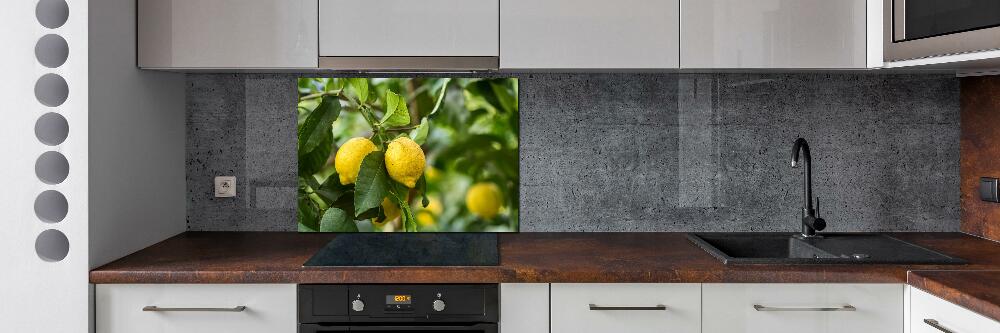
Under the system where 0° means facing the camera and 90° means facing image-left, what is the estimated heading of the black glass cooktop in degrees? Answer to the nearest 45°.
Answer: approximately 0°

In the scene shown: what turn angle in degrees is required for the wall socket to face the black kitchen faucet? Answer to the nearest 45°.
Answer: approximately 45° to its left

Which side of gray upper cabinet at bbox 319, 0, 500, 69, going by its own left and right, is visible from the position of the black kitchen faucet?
left

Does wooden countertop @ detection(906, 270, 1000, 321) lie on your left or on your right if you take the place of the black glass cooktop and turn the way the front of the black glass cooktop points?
on your left

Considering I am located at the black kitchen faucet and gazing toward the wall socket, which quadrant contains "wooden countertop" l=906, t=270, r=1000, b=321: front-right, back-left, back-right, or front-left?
back-left

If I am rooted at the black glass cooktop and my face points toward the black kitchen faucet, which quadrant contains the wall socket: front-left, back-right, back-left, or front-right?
back-left

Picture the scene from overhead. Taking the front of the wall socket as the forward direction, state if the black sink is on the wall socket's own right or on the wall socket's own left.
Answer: on the wall socket's own left

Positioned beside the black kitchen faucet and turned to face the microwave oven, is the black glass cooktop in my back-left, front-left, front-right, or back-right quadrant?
back-right

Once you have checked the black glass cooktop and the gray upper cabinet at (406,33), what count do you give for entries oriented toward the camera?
2

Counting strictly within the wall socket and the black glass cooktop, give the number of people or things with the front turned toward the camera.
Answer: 2

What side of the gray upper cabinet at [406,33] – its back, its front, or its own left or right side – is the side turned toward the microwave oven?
left
